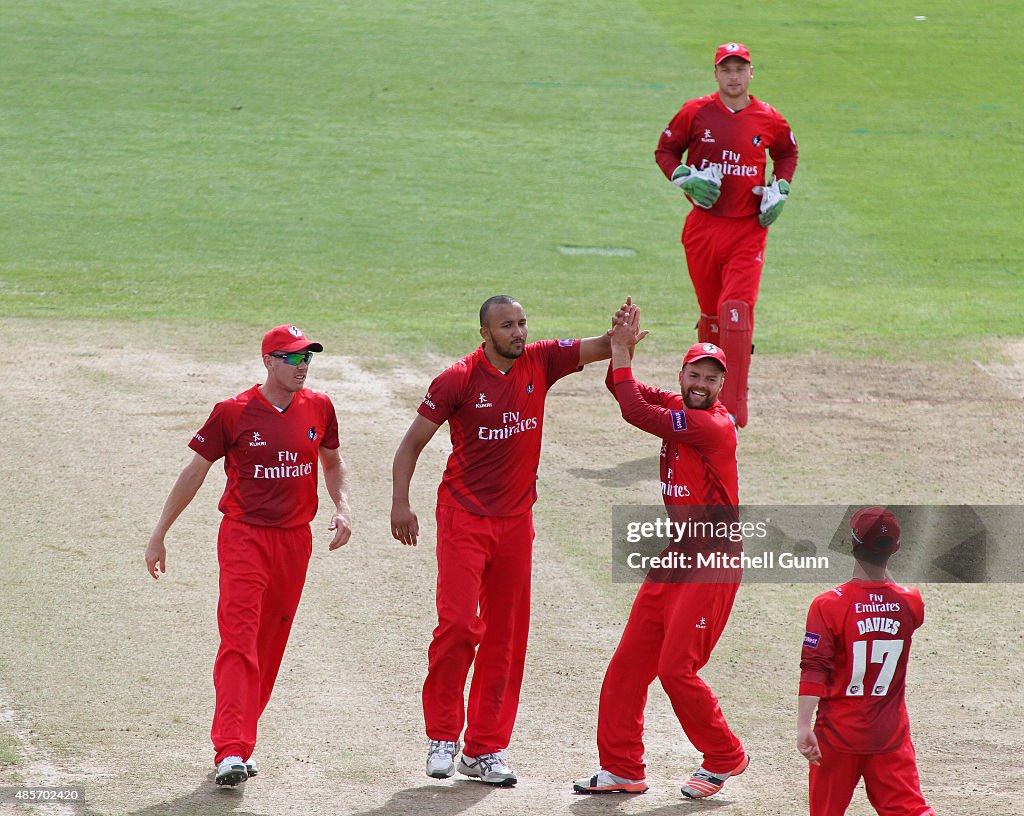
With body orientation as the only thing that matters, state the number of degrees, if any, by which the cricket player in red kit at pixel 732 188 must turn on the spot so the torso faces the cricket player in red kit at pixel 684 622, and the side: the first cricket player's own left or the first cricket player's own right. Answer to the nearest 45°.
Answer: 0° — they already face them

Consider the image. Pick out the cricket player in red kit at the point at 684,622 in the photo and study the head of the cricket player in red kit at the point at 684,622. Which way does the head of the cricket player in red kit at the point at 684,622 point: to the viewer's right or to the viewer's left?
to the viewer's left

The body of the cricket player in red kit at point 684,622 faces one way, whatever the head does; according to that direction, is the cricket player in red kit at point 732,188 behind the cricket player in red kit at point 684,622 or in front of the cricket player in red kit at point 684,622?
behind

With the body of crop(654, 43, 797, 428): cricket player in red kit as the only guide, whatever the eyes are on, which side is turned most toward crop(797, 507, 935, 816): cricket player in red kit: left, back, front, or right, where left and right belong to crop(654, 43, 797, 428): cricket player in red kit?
front

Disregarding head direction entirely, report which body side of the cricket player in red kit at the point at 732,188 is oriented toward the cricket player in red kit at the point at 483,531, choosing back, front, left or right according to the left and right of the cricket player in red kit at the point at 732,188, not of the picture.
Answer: front

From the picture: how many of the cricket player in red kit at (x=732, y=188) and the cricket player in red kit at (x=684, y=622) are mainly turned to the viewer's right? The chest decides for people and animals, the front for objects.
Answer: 0

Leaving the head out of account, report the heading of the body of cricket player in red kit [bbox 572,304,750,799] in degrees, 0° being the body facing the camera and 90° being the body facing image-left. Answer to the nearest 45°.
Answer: approximately 45°

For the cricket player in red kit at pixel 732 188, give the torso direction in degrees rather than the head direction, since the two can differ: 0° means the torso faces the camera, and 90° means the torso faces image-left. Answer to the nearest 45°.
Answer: approximately 0°

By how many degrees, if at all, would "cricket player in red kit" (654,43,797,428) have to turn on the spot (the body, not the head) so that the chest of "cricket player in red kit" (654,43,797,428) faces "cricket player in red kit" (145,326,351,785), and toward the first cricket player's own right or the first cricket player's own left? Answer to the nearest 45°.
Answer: approximately 45° to the first cricket player's own right
